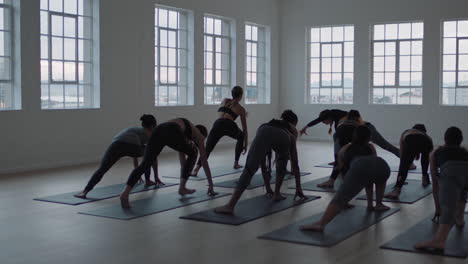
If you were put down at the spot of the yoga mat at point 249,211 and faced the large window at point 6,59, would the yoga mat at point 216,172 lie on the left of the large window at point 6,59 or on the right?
right

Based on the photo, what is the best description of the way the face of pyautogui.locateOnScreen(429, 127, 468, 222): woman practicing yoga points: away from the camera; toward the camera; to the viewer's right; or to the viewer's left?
away from the camera

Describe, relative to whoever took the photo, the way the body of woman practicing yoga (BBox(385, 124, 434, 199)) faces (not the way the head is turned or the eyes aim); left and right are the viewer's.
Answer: facing away from the viewer and to the right of the viewer

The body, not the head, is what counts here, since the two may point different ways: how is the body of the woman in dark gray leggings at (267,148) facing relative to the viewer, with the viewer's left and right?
facing away from the viewer and to the right of the viewer

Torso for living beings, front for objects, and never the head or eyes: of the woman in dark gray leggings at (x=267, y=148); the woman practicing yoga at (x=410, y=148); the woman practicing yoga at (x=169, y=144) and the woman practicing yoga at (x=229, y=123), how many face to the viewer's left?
0

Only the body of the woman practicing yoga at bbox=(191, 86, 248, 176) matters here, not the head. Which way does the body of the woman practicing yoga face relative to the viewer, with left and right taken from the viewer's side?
facing away from the viewer and to the right of the viewer

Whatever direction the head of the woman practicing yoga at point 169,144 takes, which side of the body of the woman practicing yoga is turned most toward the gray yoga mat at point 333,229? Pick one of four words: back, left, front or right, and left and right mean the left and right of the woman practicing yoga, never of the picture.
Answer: right

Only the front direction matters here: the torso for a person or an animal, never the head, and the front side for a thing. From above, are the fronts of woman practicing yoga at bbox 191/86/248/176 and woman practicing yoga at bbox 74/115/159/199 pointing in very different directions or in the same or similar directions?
same or similar directions

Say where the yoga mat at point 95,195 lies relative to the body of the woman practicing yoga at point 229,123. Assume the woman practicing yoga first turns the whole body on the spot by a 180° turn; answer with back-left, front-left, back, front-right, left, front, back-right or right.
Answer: front

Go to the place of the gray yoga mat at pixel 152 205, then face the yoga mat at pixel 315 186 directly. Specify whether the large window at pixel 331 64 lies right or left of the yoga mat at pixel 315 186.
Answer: left

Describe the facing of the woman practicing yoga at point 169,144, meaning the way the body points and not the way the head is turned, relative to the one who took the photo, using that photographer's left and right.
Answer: facing away from the viewer and to the right of the viewer

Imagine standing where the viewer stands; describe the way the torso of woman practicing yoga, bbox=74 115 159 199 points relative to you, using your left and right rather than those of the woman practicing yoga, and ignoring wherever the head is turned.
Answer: facing away from the viewer and to the right of the viewer

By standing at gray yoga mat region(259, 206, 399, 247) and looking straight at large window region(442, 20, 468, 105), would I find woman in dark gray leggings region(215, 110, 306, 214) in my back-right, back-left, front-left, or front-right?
front-left

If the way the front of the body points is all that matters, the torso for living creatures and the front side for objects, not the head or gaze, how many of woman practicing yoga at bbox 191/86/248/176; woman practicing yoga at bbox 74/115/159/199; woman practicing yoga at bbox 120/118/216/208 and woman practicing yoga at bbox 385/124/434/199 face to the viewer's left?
0

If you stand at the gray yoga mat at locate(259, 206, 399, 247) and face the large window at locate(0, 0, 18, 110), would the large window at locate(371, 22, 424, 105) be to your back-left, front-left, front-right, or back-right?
front-right

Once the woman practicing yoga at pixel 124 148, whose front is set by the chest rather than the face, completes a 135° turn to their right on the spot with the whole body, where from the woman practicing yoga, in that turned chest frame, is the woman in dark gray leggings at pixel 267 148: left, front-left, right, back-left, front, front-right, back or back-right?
front-left

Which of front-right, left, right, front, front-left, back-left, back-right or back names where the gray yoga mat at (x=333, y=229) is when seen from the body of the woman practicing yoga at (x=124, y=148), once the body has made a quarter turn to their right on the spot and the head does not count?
front

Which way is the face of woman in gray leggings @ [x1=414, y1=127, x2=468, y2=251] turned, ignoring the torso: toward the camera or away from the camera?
away from the camera

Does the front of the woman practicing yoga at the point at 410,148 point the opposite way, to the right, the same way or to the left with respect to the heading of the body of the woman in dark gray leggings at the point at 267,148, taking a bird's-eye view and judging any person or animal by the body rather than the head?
the same way

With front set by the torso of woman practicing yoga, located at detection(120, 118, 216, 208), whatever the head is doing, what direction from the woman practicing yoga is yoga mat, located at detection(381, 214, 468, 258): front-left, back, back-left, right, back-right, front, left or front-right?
right
